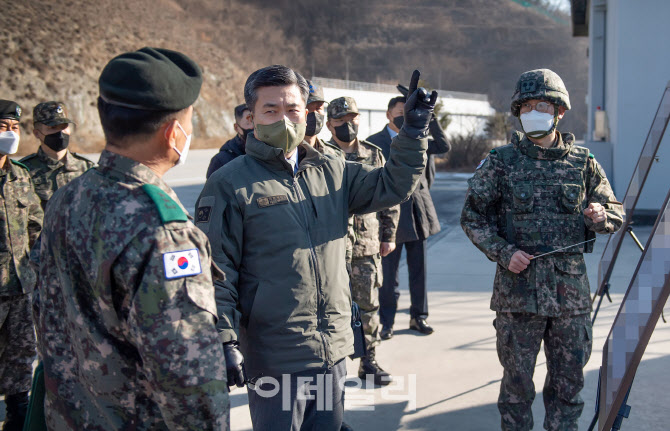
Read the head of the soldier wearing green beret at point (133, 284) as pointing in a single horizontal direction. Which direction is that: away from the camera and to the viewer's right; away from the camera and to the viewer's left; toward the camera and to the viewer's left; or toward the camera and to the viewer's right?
away from the camera and to the viewer's right

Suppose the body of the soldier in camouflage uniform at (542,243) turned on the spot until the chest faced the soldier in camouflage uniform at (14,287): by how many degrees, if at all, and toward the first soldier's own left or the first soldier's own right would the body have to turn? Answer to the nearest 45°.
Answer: approximately 90° to the first soldier's own right

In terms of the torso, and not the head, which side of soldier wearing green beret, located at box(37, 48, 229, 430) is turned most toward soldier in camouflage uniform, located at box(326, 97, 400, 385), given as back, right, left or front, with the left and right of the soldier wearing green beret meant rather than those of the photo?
front

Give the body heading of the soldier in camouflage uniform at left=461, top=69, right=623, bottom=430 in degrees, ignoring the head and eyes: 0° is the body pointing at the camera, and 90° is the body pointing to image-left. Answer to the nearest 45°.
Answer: approximately 0°

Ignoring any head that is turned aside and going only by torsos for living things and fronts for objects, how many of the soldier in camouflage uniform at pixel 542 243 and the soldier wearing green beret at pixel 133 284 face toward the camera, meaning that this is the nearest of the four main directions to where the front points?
1

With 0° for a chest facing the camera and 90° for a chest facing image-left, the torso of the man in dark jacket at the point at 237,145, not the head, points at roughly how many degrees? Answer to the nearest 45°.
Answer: approximately 315°

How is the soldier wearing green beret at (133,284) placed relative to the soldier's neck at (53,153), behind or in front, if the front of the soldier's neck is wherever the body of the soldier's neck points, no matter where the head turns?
in front

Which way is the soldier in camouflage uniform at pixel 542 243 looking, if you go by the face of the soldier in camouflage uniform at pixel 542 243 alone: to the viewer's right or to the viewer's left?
to the viewer's left

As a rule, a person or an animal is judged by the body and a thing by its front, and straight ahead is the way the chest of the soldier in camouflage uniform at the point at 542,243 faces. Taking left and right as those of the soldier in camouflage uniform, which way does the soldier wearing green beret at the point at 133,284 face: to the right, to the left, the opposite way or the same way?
the opposite way
